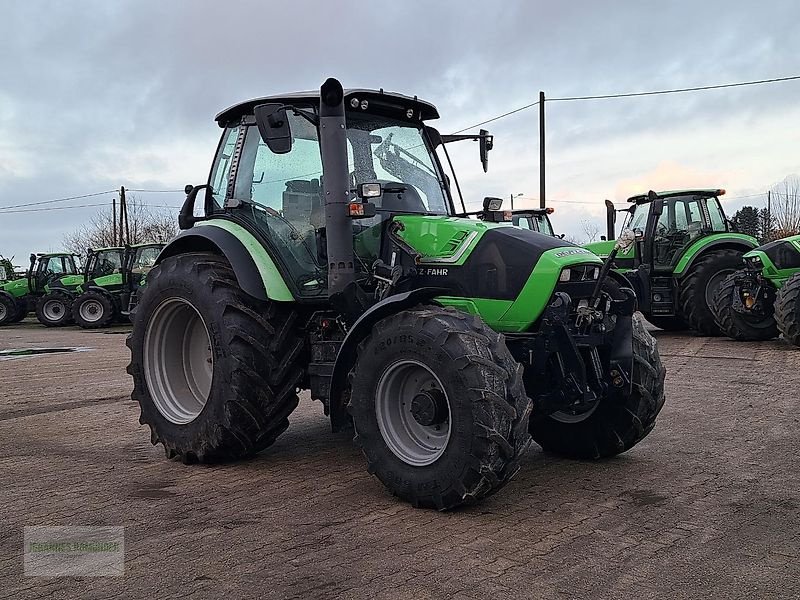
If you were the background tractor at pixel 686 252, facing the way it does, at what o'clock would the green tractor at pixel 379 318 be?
The green tractor is roughly at 11 o'clock from the background tractor.

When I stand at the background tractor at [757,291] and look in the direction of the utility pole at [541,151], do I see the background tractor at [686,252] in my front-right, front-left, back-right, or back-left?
front-left

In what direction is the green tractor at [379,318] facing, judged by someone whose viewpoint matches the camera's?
facing the viewer and to the right of the viewer

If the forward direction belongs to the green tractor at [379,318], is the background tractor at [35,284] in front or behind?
behind

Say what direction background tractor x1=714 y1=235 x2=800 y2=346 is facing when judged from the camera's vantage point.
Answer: facing the viewer and to the left of the viewer

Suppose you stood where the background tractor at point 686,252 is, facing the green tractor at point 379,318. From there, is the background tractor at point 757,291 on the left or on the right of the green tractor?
left

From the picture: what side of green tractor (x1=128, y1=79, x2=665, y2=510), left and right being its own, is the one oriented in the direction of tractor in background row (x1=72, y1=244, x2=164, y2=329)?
back

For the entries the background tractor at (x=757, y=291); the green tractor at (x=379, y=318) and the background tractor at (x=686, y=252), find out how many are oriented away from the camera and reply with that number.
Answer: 0

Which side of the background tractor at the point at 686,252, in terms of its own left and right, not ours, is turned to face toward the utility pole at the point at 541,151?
right

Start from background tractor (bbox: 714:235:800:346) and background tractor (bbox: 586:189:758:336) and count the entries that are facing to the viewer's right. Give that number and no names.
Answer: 0

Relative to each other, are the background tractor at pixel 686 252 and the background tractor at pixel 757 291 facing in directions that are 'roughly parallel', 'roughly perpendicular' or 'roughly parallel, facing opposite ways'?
roughly parallel

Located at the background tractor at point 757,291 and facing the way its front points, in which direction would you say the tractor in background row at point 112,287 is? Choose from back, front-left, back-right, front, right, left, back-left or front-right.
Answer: front-right

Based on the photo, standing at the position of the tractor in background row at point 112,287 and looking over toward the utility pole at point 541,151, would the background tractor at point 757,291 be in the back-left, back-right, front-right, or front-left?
front-right
